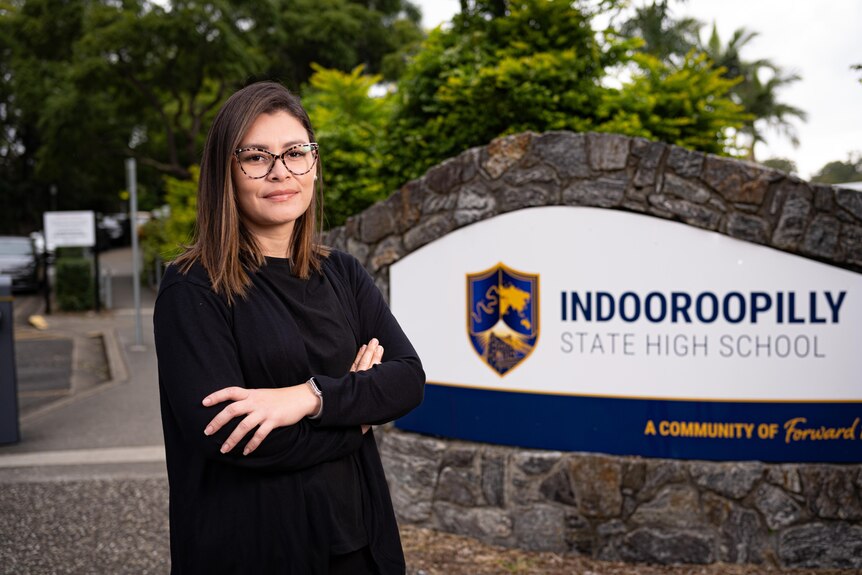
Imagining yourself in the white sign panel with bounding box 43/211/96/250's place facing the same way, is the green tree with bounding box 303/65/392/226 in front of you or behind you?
in front

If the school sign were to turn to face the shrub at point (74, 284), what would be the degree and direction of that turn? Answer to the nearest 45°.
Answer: approximately 135° to its right

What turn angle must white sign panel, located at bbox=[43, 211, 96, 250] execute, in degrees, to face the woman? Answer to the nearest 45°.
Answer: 0° — it already faces them

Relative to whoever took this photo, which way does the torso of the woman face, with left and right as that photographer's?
facing the viewer and to the right of the viewer

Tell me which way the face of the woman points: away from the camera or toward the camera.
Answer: toward the camera

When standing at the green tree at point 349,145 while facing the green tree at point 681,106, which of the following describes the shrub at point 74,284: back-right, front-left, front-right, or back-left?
back-left

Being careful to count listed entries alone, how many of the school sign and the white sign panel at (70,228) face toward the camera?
2

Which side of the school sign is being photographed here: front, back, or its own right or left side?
front

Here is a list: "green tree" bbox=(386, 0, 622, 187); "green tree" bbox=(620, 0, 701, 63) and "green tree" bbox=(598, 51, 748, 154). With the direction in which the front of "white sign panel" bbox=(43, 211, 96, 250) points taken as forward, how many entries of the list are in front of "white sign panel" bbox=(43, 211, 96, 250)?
3
